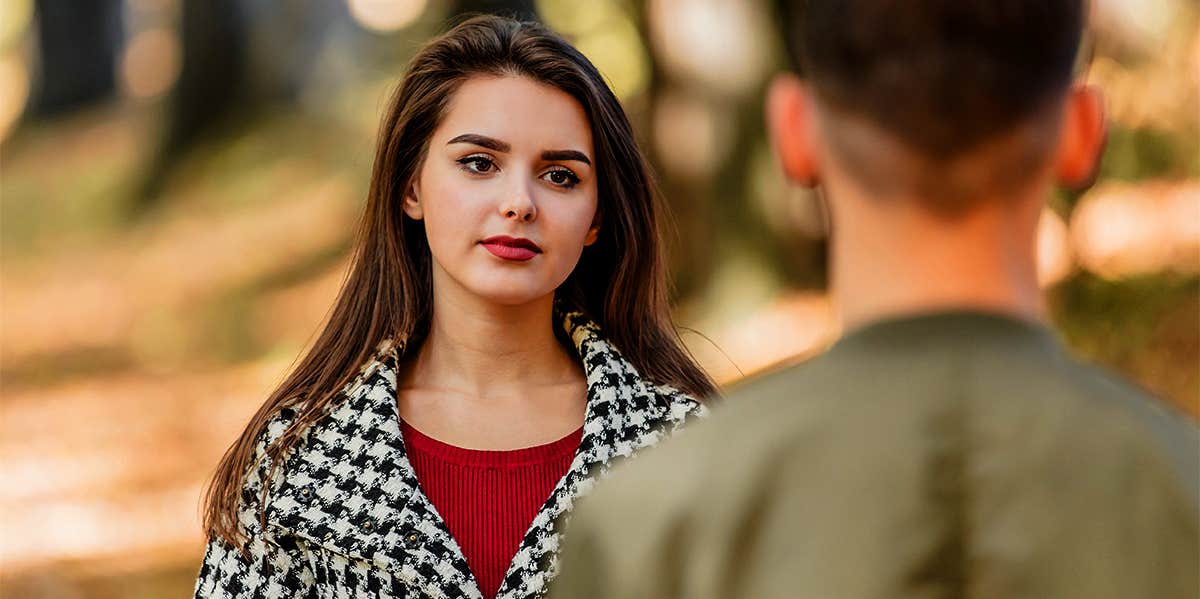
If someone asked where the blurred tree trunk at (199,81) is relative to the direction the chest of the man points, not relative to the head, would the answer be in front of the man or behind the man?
in front

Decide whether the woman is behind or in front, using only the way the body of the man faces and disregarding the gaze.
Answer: in front

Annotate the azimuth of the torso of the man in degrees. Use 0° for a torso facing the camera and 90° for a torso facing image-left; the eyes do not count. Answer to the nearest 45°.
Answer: approximately 180°

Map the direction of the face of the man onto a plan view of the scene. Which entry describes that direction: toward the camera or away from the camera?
away from the camera

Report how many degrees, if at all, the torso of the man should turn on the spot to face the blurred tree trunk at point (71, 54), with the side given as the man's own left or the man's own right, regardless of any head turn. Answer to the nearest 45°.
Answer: approximately 45° to the man's own left
